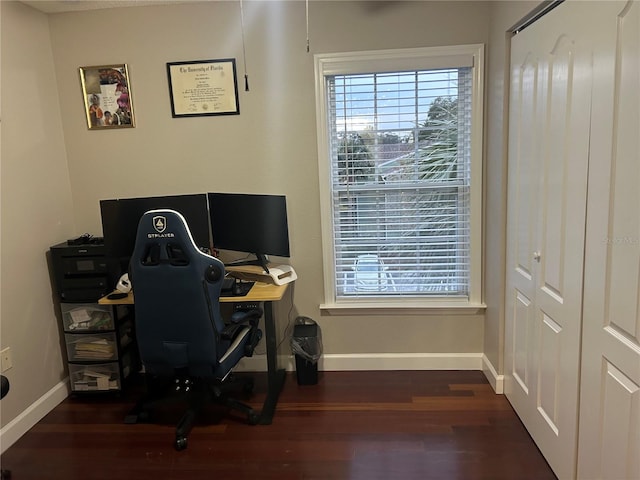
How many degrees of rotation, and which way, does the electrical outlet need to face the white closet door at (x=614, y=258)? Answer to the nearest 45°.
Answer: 0° — it already faces it

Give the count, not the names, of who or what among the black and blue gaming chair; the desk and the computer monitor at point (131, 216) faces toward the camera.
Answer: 2

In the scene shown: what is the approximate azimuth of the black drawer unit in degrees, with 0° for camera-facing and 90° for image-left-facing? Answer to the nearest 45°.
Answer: approximately 0°

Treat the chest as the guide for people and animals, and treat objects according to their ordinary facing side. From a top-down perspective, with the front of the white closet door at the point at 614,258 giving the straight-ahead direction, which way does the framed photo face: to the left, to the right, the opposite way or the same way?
to the left

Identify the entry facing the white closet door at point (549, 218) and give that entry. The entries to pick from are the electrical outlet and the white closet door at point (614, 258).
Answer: the electrical outlet

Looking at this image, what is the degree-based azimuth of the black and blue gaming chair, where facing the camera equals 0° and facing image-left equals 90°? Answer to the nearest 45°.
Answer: approximately 225°

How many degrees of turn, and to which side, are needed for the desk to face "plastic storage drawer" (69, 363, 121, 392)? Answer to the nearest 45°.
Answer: approximately 135° to its right
